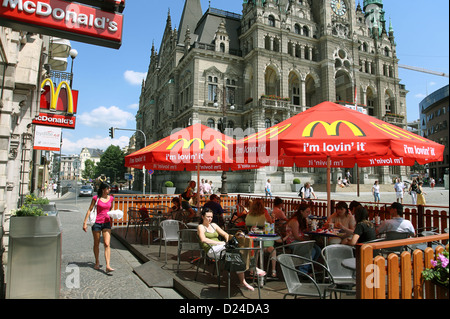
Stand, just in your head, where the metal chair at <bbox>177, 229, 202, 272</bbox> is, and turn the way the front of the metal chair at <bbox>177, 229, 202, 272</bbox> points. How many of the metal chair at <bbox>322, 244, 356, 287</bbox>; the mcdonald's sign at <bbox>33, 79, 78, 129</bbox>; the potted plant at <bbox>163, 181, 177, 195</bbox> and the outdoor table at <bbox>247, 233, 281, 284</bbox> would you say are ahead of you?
2

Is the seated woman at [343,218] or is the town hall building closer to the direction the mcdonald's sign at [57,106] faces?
the seated woman

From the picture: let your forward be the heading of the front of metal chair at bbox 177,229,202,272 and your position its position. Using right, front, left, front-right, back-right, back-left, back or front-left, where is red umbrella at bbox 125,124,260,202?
back-left

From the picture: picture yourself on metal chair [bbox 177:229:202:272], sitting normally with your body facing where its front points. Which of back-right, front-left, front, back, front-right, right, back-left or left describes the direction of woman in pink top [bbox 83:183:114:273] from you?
back-right

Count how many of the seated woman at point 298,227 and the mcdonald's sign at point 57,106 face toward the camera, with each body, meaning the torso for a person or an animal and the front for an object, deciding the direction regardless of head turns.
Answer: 1

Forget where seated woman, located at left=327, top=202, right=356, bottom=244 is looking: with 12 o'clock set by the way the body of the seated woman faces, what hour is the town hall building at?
The town hall building is roughly at 4 o'clock from the seated woman.

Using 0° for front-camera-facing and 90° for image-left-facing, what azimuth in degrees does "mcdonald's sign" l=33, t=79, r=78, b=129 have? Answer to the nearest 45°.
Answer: approximately 0°
